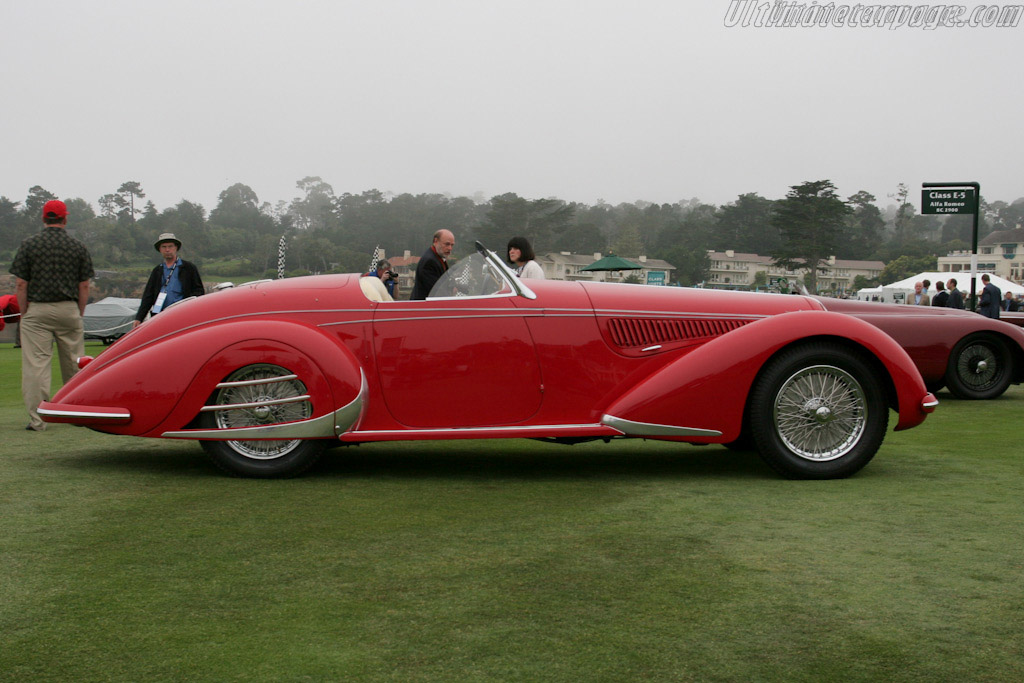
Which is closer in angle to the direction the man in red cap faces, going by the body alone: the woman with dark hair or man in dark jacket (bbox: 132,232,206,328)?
the man in dark jacket

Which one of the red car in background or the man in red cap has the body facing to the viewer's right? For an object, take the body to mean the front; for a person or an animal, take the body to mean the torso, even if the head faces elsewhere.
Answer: the red car in background

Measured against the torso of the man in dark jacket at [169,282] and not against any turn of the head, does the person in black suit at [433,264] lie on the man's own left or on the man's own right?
on the man's own left

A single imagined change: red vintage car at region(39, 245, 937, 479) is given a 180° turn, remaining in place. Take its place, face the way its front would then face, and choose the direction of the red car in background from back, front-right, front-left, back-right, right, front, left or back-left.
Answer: back-right

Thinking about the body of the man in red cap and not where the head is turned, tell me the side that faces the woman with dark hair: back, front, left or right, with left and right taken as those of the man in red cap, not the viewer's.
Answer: right

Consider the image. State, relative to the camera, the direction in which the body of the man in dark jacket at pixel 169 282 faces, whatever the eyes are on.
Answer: toward the camera

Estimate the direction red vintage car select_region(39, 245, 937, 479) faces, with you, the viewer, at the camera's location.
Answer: facing to the right of the viewer

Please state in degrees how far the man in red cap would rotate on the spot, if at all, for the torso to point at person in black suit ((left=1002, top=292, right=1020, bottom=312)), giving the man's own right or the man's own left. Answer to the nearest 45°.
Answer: approximately 45° to the man's own right

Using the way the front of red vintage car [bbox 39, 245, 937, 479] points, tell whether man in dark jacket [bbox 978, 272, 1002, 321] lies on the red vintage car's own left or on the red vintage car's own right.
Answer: on the red vintage car's own left

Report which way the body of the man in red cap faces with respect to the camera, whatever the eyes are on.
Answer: away from the camera

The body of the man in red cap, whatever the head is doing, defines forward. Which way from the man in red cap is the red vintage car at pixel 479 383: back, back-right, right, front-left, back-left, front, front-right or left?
back-right

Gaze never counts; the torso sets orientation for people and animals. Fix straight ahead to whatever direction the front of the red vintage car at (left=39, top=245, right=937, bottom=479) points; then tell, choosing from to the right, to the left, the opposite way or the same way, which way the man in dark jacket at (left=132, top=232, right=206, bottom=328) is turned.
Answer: to the right

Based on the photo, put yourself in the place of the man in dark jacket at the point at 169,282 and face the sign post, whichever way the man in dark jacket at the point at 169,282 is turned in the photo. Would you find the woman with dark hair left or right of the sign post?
right

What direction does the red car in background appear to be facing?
to the viewer's right

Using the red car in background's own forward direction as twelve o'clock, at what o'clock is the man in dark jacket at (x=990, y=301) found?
The man in dark jacket is roughly at 9 o'clock from the red car in background.

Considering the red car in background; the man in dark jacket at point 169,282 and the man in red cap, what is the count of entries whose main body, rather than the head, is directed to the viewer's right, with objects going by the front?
1
